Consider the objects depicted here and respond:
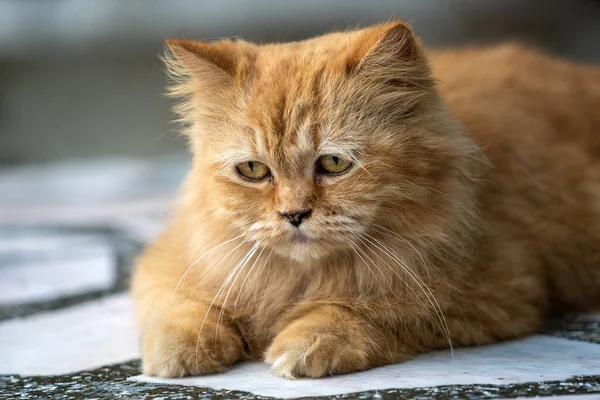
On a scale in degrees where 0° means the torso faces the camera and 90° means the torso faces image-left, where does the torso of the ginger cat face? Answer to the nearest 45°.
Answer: approximately 45°
